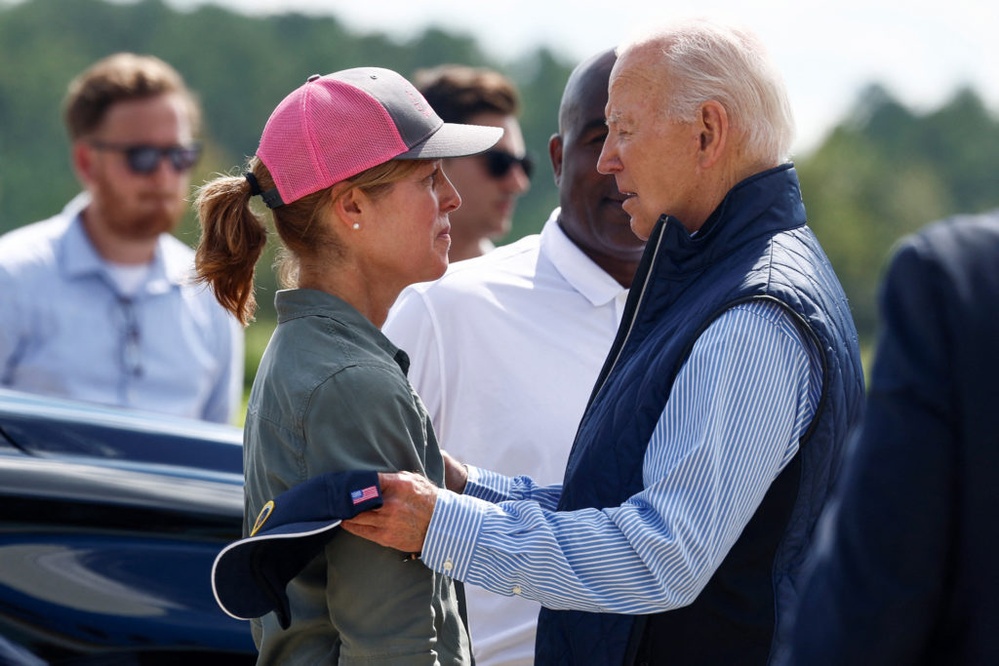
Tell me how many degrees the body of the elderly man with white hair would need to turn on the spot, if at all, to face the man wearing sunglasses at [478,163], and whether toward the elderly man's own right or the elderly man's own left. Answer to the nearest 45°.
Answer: approximately 90° to the elderly man's own right

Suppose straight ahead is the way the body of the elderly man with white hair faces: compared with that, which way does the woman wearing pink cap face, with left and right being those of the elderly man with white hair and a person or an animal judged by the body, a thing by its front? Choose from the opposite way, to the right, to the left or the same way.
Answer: the opposite way

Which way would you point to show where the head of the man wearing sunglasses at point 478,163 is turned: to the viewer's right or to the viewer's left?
to the viewer's right

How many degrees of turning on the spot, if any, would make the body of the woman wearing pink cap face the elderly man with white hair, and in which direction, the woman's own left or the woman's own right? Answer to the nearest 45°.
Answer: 0° — they already face them

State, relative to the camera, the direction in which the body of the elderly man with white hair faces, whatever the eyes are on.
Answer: to the viewer's left

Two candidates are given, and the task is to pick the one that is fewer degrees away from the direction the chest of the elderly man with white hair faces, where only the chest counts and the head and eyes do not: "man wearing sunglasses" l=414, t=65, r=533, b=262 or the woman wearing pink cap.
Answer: the woman wearing pink cap

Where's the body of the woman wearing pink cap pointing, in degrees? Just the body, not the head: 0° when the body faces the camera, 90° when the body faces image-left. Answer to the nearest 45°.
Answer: approximately 270°

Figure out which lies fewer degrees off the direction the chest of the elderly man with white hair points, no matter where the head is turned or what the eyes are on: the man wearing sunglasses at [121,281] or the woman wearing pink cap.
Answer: the woman wearing pink cap

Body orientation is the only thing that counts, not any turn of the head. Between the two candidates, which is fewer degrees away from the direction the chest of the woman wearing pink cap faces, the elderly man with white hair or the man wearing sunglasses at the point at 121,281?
the elderly man with white hair

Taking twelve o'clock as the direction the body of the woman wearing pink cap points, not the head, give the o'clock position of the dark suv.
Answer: The dark suv is roughly at 7 o'clock from the woman wearing pink cap.

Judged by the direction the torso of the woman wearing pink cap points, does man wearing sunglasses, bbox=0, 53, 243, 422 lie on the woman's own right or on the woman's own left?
on the woman's own left

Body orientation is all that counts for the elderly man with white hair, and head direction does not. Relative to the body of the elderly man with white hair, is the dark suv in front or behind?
in front

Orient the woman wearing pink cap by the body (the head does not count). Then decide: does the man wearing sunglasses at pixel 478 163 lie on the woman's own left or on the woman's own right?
on the woman's own left
